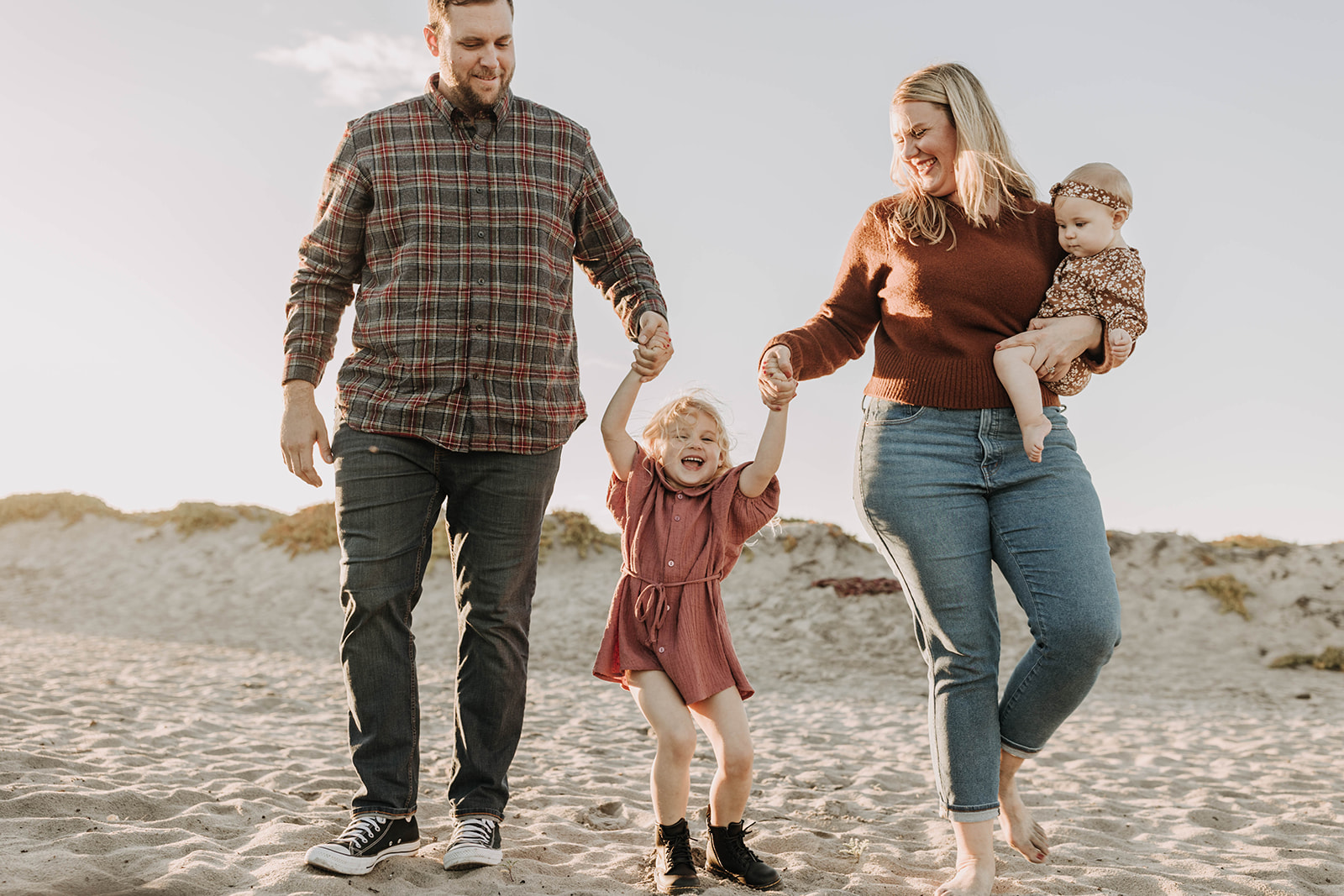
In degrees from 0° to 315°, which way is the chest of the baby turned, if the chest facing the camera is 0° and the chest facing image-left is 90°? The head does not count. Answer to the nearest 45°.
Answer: approximately 45°

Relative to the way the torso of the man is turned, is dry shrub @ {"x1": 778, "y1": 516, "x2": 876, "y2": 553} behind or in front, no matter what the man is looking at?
behind

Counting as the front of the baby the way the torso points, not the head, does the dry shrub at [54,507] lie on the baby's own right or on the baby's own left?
on the baby's own right

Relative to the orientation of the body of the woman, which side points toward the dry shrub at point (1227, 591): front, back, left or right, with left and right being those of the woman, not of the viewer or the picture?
back

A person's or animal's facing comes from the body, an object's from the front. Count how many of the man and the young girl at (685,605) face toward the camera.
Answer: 2

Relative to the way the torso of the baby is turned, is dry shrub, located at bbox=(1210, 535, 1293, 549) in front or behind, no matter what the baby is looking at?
behind

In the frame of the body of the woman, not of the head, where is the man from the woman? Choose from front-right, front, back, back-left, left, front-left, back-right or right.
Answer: right

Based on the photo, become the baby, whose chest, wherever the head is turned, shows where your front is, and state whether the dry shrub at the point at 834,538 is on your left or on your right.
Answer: on your right

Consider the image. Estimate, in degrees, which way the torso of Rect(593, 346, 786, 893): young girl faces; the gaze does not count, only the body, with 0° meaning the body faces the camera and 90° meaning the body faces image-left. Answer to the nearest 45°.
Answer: approximately 0°
